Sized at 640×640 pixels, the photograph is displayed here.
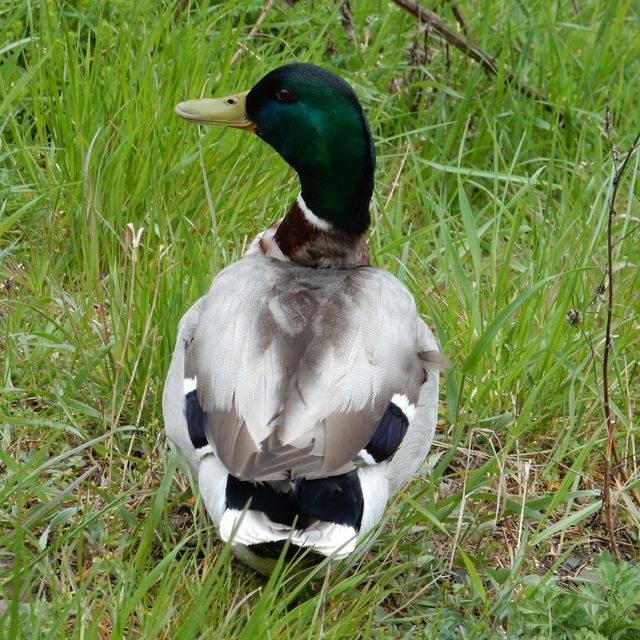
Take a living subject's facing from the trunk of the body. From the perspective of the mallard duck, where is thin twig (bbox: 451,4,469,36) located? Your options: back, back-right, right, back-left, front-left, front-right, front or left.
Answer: front

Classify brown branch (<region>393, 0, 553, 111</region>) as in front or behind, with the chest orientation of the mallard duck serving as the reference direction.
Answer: in front

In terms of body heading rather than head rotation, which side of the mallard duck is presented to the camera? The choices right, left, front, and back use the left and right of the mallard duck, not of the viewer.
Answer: back
